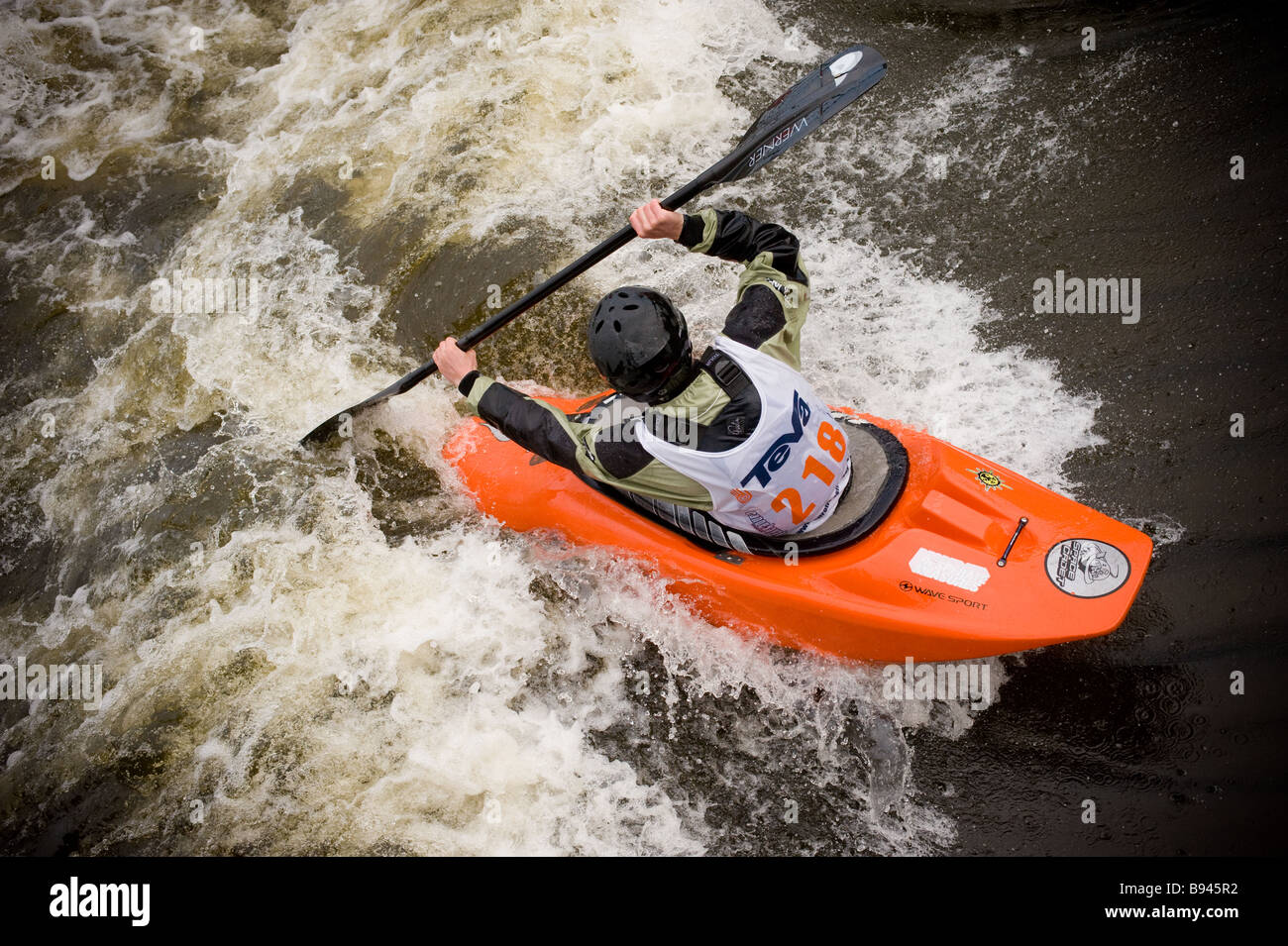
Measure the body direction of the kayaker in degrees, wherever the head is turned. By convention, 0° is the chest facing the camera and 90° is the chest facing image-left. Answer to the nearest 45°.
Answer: approximately 135°
